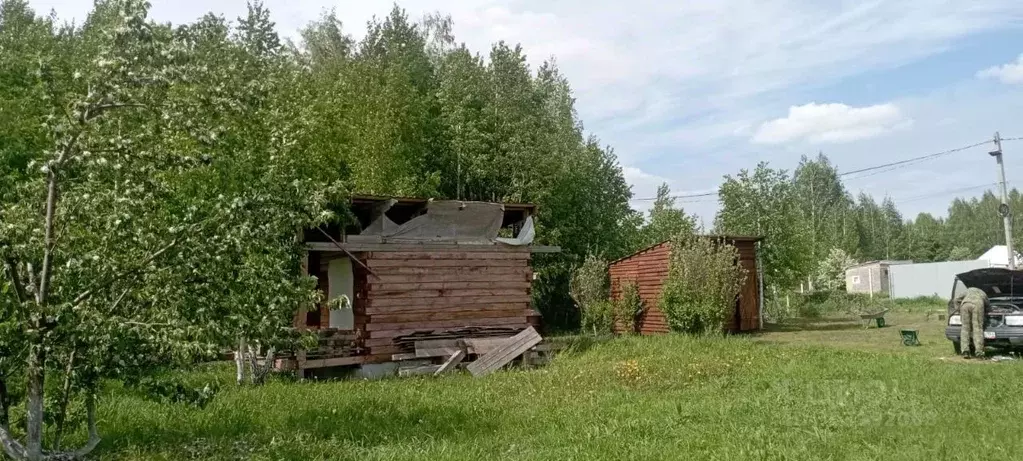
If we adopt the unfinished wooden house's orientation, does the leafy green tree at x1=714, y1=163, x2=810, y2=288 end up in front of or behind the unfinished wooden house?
behind

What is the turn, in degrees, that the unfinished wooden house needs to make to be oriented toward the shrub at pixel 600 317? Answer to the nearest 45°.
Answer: approximately 135° to its right

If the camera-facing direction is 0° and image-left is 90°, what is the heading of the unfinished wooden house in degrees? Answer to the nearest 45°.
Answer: approximately 90°
